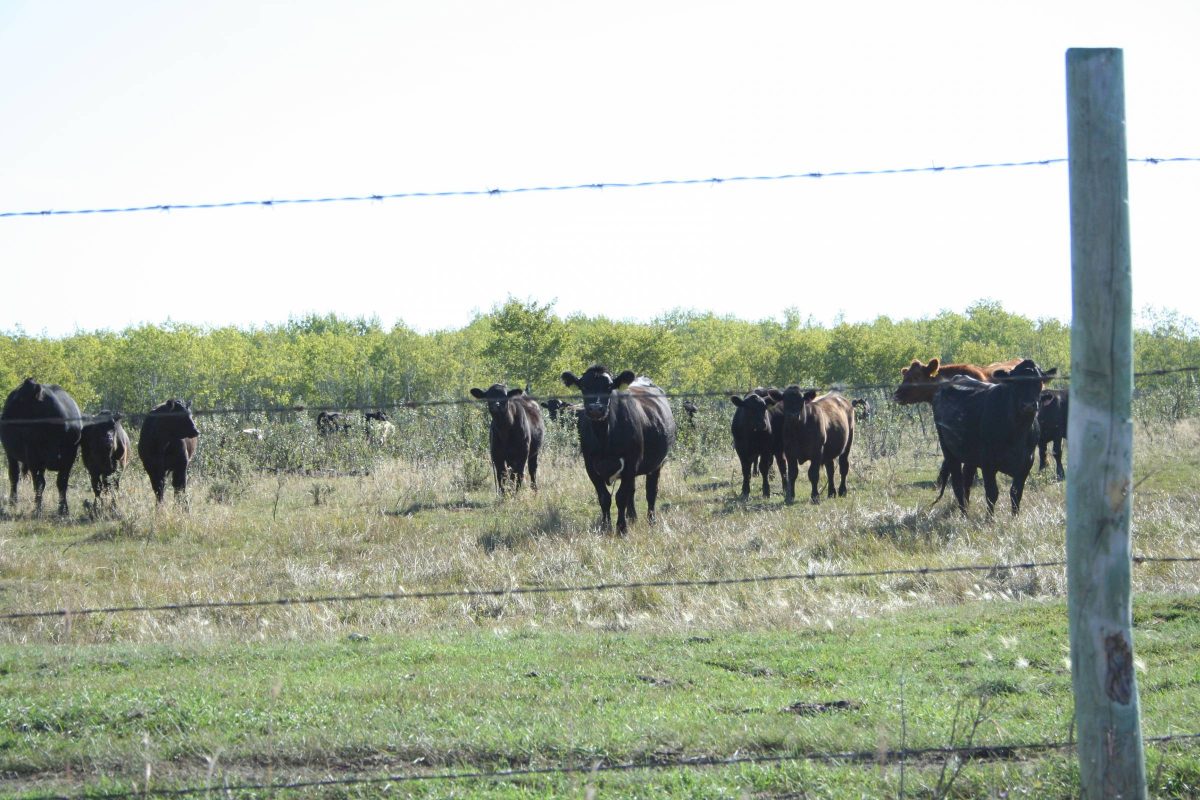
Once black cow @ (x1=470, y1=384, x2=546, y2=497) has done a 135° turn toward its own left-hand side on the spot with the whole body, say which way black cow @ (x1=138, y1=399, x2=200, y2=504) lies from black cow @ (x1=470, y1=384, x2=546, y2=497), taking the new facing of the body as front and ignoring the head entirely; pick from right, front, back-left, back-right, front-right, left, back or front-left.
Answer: back

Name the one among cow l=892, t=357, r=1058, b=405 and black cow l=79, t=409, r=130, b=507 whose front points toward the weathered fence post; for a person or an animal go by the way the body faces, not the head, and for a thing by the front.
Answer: the black cow

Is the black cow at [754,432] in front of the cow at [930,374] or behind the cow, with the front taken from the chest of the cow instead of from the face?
in front

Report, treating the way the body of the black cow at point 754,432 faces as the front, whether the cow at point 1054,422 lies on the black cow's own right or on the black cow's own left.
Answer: on the black cow's own left

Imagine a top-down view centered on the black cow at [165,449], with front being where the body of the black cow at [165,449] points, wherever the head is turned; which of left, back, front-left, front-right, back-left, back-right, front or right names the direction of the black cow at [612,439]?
front-left

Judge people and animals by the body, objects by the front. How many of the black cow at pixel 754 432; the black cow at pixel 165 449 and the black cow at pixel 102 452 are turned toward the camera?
3

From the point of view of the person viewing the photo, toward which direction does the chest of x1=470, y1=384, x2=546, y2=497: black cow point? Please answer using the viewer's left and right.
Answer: facing the viewer and to the left of the viewer

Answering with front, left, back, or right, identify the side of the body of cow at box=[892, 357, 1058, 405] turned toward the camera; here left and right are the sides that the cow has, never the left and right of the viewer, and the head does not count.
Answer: left

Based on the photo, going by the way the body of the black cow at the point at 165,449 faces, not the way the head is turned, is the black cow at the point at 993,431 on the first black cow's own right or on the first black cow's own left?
on the first black cow's own left

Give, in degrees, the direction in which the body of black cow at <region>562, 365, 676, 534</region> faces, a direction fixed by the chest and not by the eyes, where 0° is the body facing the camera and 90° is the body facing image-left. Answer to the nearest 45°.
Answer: approximately 45°

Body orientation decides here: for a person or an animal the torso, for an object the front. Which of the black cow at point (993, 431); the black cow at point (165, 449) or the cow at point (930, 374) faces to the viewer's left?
the cow

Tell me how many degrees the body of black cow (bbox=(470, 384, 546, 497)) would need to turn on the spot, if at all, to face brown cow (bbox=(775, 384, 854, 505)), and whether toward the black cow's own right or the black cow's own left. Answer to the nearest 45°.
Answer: approximately 135° to the black cow's own left

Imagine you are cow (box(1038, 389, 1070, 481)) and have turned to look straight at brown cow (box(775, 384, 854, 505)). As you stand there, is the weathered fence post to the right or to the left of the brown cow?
left

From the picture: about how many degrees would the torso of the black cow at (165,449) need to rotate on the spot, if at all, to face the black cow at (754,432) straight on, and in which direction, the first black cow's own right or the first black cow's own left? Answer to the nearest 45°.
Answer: approximately 90° to the first black cow's own left

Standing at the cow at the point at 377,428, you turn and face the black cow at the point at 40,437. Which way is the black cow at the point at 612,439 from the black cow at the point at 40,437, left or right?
left

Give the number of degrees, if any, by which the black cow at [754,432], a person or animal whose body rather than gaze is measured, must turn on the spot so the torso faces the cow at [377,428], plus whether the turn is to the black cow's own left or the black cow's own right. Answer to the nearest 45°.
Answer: approximately 135° to the black cow's own right

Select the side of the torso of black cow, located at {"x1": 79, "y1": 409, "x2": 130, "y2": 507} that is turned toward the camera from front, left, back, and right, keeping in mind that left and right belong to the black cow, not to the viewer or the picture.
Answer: front

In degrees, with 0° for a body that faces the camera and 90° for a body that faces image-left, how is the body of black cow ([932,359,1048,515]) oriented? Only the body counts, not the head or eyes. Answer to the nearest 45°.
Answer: approximately 315°

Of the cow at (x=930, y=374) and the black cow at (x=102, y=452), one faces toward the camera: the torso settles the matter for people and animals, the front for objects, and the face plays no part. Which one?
the black cow

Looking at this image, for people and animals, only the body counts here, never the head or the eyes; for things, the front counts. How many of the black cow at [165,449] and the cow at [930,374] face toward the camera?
1
